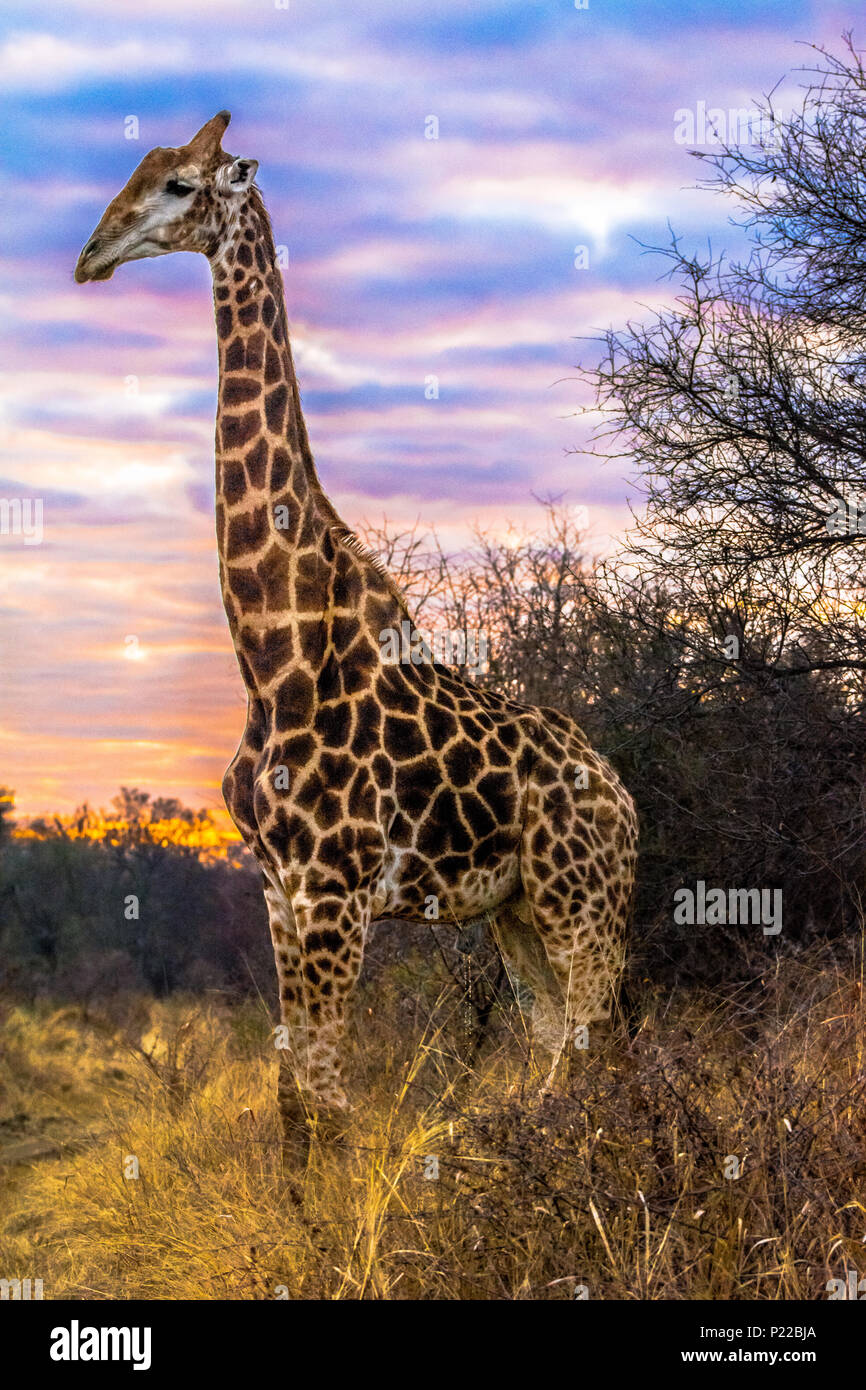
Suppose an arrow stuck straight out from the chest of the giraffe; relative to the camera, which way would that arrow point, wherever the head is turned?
to the viewer's left
